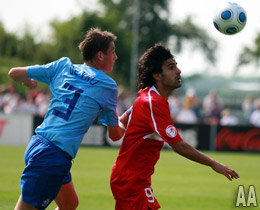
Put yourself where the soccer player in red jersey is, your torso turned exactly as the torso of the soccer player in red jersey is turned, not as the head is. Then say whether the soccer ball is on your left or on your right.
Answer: on your left

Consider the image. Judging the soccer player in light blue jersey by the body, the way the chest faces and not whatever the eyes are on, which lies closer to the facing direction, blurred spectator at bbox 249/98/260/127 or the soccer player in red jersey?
the blurred spectator

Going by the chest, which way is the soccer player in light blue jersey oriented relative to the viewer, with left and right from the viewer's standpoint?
facing away from the viewer and to the right of the viewer

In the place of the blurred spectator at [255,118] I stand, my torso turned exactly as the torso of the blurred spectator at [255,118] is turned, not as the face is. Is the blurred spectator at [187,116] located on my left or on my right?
on my right

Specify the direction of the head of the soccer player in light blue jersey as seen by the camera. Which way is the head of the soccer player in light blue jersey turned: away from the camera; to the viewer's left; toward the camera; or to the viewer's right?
to the viewer's right

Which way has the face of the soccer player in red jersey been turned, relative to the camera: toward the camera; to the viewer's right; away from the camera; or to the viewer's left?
to the viewer's right
